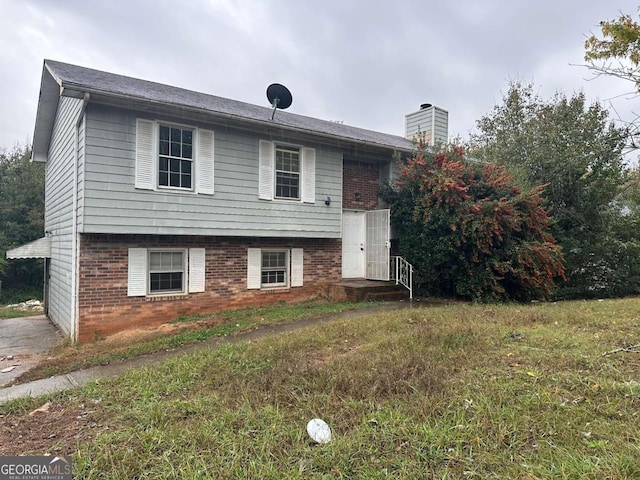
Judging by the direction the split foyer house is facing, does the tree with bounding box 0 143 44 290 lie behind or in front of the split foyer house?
behind

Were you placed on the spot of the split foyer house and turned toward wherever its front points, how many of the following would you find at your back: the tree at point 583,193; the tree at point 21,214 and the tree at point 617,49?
1

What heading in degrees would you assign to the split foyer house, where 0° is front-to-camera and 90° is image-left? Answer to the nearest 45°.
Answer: approximately 315°

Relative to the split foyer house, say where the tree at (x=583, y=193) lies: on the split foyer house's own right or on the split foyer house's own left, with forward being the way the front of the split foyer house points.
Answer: on the split foyer house's own left

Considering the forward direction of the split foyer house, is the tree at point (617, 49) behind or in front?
in front
